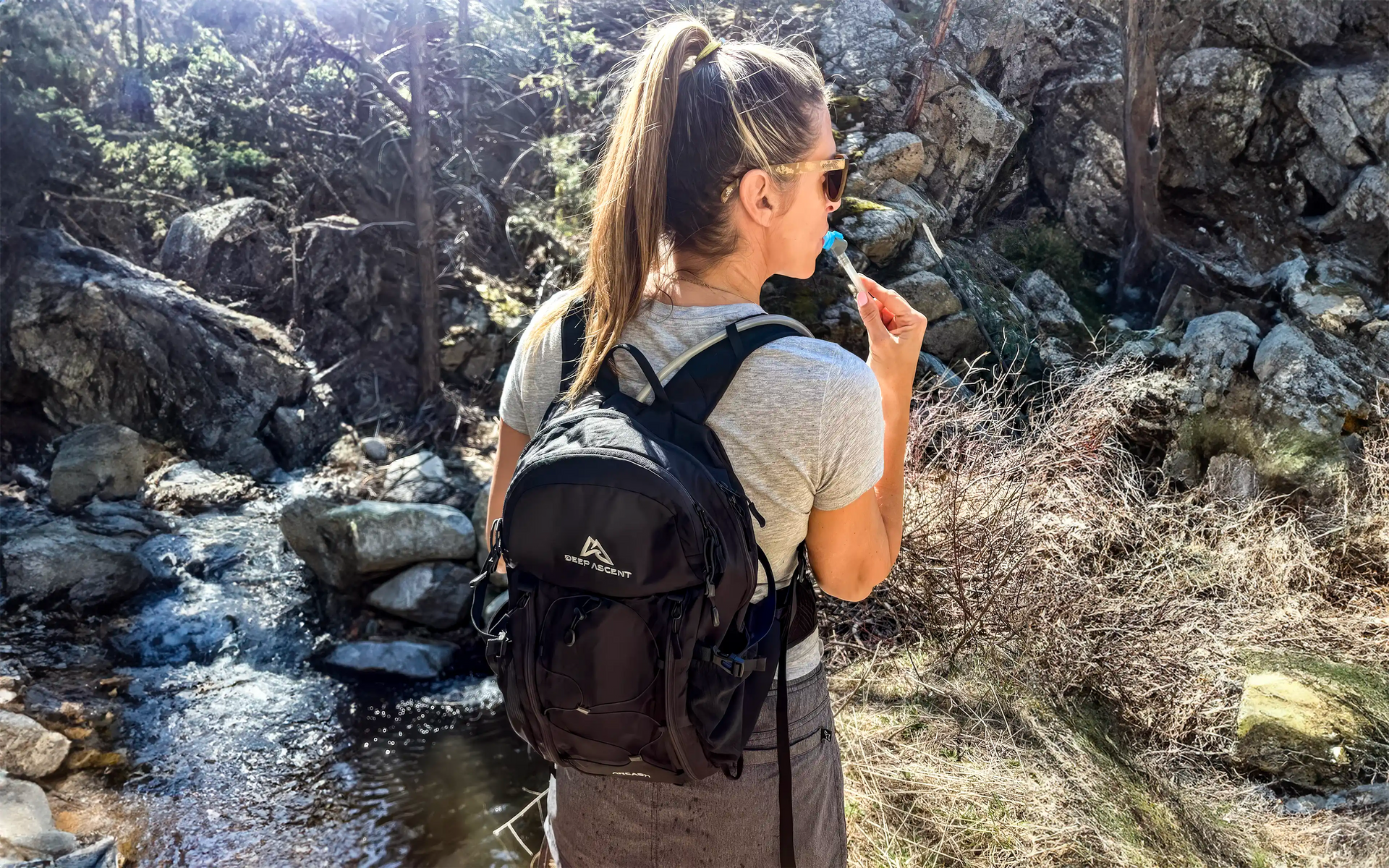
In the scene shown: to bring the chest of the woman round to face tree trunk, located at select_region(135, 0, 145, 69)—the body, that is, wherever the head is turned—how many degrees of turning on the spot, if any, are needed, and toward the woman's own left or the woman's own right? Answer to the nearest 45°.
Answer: approximately 90° to the woman's own left

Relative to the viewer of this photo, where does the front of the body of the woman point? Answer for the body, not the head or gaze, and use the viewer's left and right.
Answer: facing away from the viewer and to the right of the viewer

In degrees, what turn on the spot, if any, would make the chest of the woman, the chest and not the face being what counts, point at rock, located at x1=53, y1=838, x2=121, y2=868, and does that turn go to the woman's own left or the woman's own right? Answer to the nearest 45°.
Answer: approximately 90° to the woman's own left

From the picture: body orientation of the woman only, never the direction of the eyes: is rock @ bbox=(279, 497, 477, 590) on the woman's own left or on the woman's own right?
on the woman's own left

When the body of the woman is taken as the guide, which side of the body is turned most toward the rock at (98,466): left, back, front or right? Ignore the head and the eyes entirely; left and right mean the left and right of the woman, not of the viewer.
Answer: left

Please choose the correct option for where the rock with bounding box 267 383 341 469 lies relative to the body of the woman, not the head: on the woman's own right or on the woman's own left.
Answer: on the woman's own left

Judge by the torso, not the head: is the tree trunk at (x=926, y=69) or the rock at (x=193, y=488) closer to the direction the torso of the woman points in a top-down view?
the tree trunk

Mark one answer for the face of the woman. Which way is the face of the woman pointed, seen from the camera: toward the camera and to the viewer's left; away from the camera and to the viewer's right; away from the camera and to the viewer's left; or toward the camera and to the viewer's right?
away from the camera and to the viewer's right
